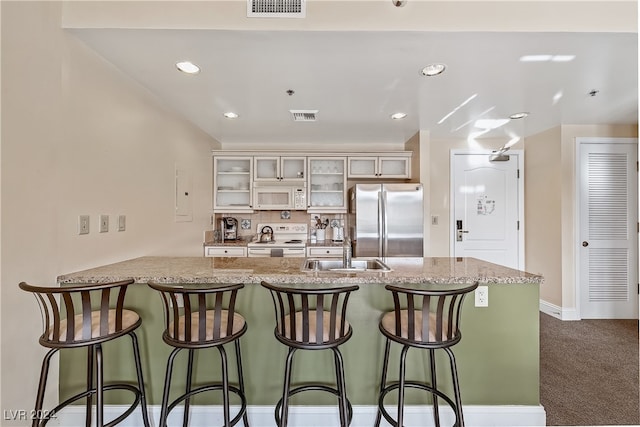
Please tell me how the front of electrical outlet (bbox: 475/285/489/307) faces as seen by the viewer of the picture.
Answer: facing the viewer

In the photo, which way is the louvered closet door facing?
toward the camera

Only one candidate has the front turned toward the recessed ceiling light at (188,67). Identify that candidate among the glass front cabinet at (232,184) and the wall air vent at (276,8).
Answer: the glass front cabinet

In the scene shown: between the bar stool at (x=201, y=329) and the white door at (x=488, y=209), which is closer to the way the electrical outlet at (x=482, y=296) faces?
the bar stool

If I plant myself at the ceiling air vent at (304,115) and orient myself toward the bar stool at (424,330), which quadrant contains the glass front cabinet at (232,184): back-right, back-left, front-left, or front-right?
back-right

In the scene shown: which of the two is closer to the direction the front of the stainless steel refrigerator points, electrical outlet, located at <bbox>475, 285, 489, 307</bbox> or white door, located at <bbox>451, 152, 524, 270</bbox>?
the electrical outlet

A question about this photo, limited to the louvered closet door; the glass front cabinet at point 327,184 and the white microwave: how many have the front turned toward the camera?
3

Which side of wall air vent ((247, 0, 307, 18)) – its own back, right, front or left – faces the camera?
front

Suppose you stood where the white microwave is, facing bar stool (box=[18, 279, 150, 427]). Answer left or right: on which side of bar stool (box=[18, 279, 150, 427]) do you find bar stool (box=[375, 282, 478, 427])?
left

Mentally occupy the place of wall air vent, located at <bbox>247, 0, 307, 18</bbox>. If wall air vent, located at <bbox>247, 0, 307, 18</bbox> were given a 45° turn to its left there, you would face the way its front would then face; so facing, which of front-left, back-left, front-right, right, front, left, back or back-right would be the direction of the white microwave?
back-left

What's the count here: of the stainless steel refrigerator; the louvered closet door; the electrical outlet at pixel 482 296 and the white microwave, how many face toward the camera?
4

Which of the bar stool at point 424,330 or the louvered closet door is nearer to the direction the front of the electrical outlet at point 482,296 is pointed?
the bar stool

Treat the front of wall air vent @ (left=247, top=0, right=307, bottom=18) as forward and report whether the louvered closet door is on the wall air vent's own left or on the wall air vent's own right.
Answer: on the wall air vent's own left
